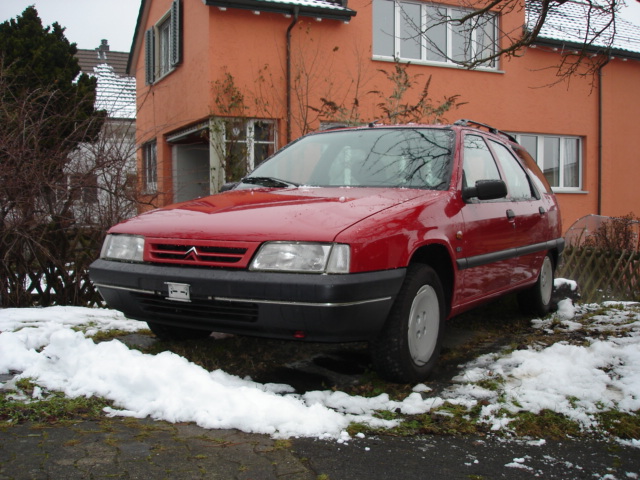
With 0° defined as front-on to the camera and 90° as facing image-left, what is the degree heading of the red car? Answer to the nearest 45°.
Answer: approximately 45°

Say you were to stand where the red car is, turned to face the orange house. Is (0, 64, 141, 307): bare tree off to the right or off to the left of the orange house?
left

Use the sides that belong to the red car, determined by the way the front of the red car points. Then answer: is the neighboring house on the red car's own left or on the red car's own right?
on the red car's own right

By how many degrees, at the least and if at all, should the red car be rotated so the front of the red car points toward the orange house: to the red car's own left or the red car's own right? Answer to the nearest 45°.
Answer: approximately 135° to the red car's own right

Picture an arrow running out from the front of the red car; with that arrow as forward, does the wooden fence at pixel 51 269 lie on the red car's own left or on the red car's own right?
on the red car's own right

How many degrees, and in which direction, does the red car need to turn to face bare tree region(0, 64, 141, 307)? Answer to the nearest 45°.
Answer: approximately 90° to its right
